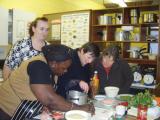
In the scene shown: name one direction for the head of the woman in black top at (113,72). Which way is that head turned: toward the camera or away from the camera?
toward the camera

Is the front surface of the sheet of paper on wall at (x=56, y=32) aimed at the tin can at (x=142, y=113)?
yes

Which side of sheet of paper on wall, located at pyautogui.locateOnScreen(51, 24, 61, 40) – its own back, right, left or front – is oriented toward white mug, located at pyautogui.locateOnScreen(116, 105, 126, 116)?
front

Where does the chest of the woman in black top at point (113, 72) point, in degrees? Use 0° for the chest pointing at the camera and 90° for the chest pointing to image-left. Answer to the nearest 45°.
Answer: approximately 45°

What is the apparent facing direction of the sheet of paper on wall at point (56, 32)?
toward the camera

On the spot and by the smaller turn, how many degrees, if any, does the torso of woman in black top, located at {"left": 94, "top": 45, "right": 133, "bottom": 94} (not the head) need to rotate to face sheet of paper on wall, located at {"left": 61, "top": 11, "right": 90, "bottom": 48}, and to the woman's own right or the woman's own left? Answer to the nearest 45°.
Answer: approximately 135° to the woman's own right

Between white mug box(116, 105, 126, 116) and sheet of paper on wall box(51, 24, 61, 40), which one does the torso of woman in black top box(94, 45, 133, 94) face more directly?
the white mug

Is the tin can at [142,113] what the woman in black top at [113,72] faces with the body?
no

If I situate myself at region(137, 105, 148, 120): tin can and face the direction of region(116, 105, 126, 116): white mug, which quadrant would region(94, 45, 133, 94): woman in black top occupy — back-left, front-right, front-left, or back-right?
front-right

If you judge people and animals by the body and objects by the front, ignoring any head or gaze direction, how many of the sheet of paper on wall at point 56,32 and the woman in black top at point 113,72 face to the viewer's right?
0

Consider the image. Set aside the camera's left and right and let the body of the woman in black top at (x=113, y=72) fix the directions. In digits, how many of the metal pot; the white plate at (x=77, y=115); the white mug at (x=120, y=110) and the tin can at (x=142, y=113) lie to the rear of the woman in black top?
0

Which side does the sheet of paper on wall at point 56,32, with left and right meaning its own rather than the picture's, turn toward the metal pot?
front

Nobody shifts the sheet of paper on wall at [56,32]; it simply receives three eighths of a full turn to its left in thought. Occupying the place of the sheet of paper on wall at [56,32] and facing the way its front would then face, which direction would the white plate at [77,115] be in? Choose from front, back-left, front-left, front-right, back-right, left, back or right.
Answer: back-right
